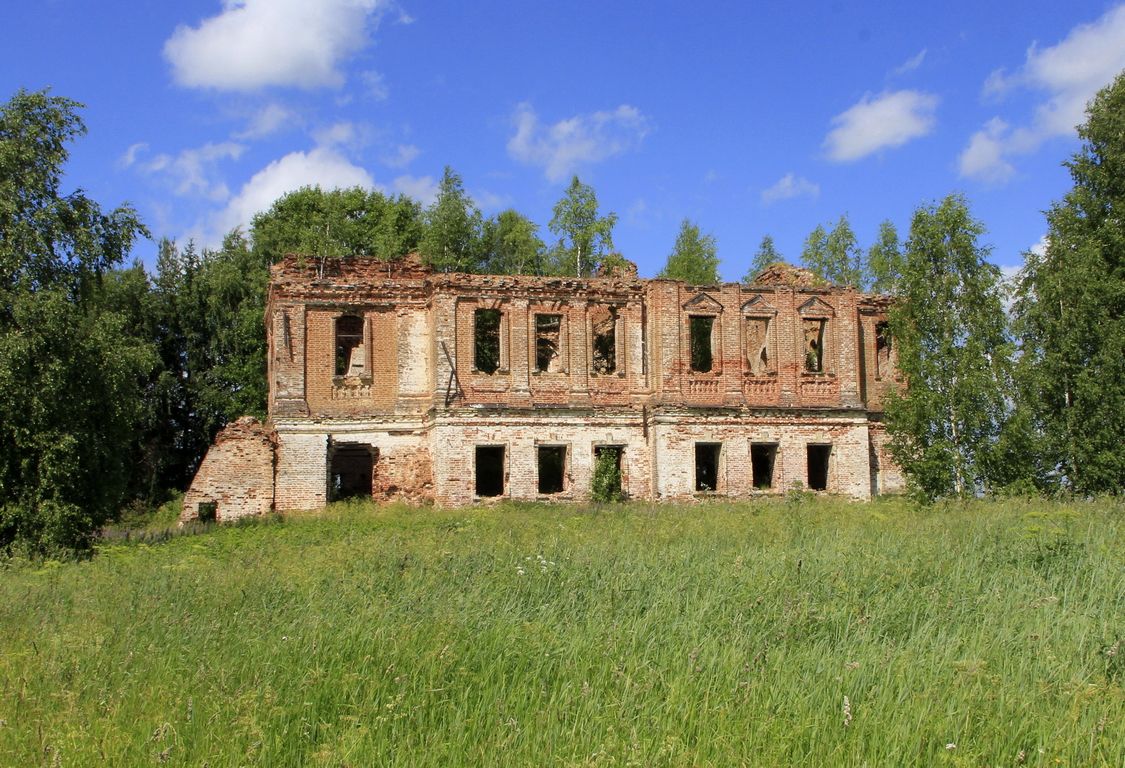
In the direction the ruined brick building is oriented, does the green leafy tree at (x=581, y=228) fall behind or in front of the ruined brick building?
behind

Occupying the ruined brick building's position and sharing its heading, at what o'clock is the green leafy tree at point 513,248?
The green leafy tree is roughly at 6 o'clock from the ruined brick building.

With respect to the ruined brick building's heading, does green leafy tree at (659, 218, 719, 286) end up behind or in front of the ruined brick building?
behind

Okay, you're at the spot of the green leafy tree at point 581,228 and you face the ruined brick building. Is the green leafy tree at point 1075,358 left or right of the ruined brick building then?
left

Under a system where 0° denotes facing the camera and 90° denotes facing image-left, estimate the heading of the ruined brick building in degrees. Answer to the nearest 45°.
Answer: approximately 0°

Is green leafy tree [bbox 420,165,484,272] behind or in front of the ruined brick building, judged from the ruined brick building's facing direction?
behind

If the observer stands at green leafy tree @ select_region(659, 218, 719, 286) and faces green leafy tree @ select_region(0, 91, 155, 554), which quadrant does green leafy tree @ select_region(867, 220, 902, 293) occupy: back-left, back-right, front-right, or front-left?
back-left

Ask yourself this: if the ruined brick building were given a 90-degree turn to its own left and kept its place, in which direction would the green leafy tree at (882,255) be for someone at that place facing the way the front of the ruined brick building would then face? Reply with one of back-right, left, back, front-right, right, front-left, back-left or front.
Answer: front-left

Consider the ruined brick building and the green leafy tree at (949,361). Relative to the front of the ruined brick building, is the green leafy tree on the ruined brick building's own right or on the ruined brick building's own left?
on the ruined brick building's own left

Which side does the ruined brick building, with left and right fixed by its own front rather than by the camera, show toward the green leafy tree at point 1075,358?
left
